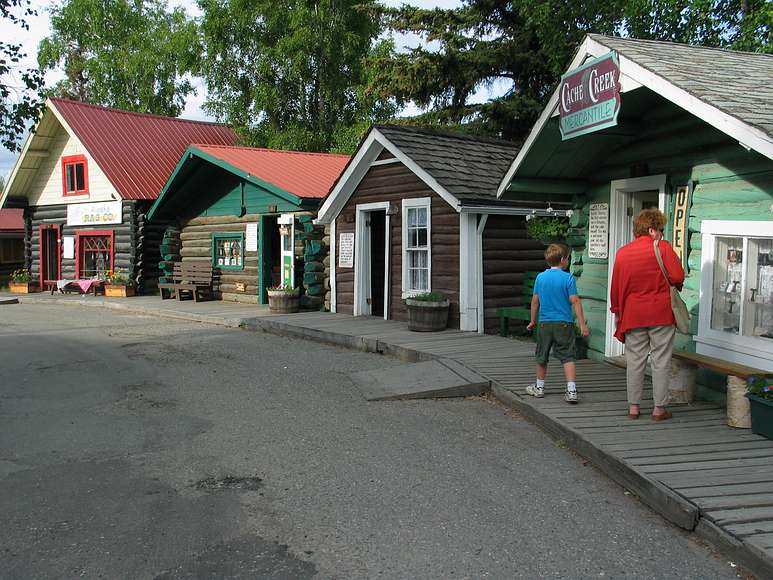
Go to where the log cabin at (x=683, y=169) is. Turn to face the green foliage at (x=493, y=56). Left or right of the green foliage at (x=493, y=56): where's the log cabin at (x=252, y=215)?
left

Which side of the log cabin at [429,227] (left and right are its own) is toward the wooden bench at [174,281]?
right

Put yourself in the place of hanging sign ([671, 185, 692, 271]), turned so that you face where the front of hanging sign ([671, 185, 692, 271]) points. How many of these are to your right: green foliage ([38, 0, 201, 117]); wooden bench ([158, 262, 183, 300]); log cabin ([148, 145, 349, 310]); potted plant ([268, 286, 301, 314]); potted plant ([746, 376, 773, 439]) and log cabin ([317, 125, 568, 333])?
5

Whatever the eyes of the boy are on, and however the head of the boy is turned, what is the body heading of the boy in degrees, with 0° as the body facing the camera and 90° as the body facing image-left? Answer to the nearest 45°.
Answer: approximately 180°

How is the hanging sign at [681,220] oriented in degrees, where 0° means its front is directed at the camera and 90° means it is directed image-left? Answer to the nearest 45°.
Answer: approximately 45°

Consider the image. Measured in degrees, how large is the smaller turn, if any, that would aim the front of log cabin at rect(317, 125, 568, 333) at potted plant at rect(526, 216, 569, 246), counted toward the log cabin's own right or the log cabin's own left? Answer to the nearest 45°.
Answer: approximately 90° to the log cabin's own left

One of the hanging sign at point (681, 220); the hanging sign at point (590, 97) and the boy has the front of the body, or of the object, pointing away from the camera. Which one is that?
the boy

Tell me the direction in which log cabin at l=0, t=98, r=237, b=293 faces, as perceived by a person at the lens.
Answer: facing the viewer and to the left of the viewer

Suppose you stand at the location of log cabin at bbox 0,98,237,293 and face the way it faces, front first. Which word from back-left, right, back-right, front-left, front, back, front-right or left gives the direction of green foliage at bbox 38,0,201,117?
back-right
